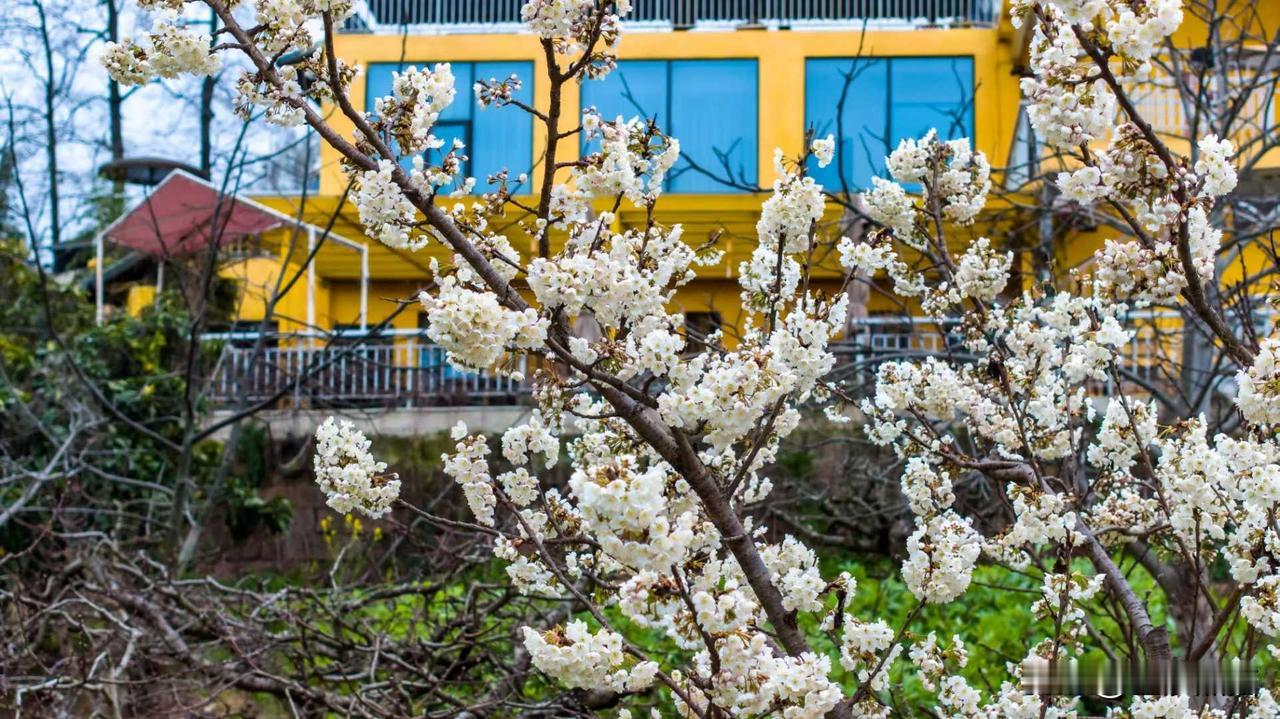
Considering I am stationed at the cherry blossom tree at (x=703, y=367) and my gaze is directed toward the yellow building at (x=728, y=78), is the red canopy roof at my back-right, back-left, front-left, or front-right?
front-left

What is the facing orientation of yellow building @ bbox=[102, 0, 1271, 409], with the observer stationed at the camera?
facing the viewer

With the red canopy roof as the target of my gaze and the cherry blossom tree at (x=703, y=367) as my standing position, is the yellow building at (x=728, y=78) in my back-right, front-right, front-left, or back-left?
front-right

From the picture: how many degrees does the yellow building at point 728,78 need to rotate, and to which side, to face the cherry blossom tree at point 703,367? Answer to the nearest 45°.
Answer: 0° — it already faces it

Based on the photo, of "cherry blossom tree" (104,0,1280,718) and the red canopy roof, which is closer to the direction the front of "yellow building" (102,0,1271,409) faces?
the cherry blossom tree

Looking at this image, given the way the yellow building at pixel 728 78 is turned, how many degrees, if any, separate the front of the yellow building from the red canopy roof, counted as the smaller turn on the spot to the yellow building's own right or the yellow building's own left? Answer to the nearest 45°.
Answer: approximately 45° to the yellow building's own right

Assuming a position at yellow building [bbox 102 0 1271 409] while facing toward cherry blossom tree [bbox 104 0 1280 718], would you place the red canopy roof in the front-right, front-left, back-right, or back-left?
front-right
